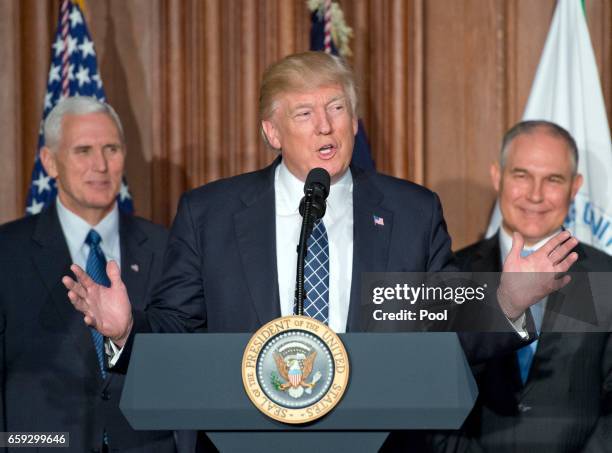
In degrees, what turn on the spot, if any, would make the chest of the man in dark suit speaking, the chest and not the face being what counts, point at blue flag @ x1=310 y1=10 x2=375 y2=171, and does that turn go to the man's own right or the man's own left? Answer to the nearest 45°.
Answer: approximately 180°

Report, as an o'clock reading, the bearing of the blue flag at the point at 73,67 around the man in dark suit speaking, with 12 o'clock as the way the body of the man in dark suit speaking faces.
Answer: The blue flag is roughly at 5 o'clock from the man in dark suit speaking.

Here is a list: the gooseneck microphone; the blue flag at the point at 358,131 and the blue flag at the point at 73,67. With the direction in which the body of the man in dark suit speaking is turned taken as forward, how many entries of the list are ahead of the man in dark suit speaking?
1

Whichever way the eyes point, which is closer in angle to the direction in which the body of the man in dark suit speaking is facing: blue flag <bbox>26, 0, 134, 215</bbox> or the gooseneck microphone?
the gooseneck microphone

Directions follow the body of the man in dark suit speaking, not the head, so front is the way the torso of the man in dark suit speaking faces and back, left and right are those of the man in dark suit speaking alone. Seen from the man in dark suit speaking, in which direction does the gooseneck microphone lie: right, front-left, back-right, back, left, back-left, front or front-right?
front

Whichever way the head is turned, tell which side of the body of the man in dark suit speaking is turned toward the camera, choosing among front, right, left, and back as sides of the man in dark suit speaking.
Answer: front
